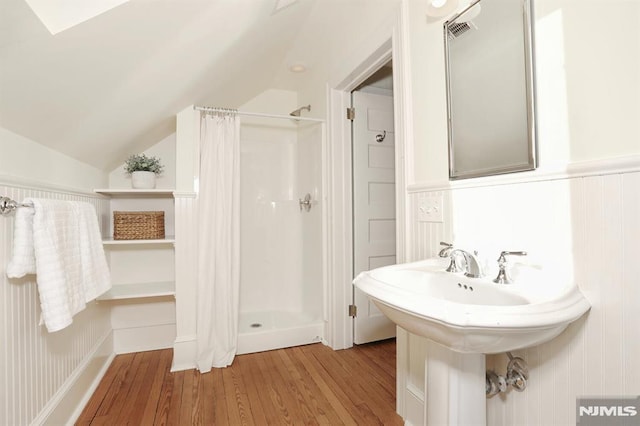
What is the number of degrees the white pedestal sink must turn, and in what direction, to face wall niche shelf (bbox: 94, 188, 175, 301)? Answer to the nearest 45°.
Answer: approximately 45° to its right

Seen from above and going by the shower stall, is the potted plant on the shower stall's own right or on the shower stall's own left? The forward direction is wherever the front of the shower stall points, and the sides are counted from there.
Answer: on the shower stall's own right

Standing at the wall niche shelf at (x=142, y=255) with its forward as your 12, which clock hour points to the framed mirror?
The framed mirror is roughly at 11 o'clock from the wall niche shelf.

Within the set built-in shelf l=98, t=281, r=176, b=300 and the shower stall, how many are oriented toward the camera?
2

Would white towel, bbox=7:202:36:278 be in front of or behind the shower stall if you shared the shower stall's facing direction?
in front

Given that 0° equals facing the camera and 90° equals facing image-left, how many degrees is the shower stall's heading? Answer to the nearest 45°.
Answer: approximately 0°

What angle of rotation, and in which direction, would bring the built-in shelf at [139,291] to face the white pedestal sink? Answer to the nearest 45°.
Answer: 0° — it already faces it
